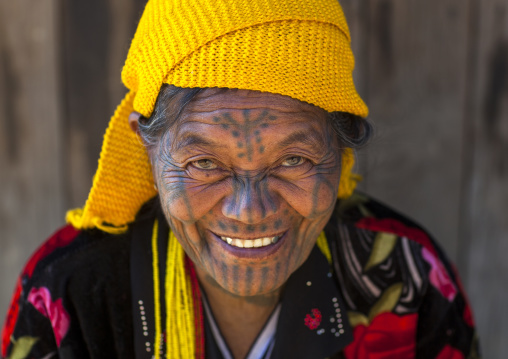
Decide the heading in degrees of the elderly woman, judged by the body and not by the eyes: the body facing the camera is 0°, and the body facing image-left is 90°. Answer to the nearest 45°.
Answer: approximately 0°
